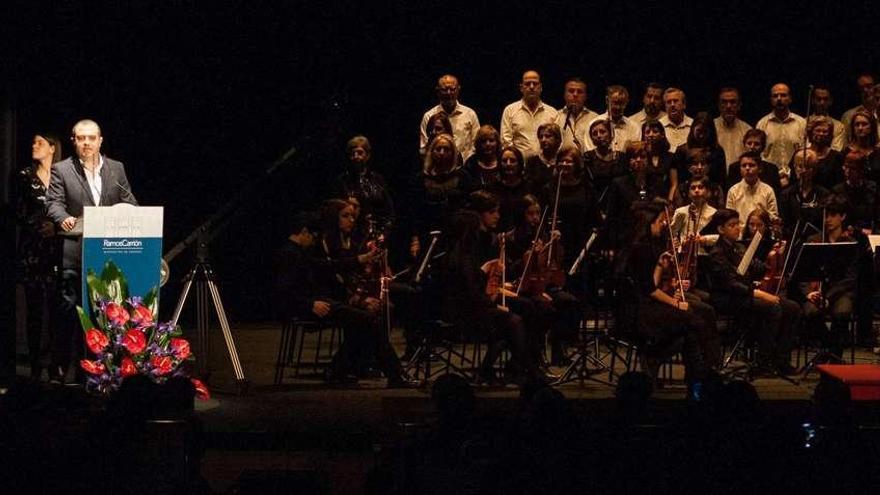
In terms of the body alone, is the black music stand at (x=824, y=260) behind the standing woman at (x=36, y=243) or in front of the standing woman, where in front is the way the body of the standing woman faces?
in front

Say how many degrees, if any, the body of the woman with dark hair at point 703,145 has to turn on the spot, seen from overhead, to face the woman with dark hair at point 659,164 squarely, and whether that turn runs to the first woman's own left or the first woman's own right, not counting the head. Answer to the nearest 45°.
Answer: approximately 45° to the first woman's own right

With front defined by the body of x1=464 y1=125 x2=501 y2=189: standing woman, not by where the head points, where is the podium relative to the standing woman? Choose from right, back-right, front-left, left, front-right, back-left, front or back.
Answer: front-right

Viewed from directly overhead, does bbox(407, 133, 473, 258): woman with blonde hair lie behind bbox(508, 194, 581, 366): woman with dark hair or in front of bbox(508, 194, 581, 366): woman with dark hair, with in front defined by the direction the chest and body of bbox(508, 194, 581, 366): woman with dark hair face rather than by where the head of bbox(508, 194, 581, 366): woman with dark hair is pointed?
behind

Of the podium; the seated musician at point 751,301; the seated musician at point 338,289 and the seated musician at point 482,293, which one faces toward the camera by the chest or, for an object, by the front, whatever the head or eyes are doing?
the podium
